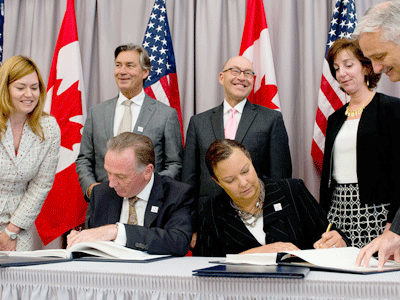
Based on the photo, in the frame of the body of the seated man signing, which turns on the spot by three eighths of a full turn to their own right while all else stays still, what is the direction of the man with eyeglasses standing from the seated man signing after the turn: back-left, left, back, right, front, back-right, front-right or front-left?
front-right

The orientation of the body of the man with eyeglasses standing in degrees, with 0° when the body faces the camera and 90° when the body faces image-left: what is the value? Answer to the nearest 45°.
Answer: approximately 0°

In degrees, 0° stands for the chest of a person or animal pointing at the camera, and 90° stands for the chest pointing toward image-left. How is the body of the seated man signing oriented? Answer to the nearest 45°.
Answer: approximately 45°

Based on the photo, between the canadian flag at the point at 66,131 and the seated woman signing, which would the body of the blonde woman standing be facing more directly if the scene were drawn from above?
the seated woman signing

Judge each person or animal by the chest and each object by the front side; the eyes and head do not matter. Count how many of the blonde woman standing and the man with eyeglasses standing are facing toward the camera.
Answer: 2

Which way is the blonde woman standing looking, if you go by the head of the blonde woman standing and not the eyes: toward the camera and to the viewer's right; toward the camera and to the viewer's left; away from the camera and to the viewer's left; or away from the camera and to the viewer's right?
toward the camera and to the viewer's right

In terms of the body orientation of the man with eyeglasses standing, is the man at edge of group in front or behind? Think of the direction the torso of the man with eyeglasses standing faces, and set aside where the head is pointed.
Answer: in front

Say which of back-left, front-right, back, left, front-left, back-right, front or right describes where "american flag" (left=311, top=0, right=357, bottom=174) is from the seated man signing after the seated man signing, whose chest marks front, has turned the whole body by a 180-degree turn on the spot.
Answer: front

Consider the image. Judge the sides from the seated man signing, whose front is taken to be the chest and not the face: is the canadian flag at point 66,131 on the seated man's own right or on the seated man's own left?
on the seated man's own right

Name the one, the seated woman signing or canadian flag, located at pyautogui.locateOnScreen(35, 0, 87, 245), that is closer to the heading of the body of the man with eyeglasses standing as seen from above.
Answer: the seated woman signing

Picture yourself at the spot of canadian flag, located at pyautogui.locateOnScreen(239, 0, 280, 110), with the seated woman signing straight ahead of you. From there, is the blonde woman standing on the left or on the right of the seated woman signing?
right
